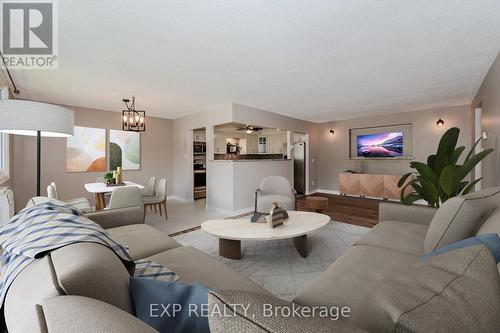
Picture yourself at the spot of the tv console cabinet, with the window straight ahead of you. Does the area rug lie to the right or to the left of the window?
left

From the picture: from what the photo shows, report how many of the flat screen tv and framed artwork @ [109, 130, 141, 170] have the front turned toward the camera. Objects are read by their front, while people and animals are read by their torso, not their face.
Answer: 2

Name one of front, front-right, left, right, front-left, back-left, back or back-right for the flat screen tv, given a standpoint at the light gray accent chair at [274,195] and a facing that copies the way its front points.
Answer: back-left

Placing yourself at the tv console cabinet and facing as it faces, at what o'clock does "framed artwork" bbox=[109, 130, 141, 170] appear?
The framed artwork is roughly at 2 o'clock from the tv console cabinet.

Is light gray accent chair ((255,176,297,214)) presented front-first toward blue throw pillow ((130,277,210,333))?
yes

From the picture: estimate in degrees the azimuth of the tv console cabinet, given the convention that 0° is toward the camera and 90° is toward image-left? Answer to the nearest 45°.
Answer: approximately 0°

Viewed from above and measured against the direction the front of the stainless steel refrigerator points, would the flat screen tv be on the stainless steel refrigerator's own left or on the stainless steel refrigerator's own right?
on the stainless steel refrigerator's own left

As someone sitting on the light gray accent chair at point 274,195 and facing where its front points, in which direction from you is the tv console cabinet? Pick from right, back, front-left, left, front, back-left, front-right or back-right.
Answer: back-left

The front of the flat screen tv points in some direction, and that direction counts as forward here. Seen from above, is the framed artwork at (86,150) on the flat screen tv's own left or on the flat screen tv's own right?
on the flat screen tv's own right
